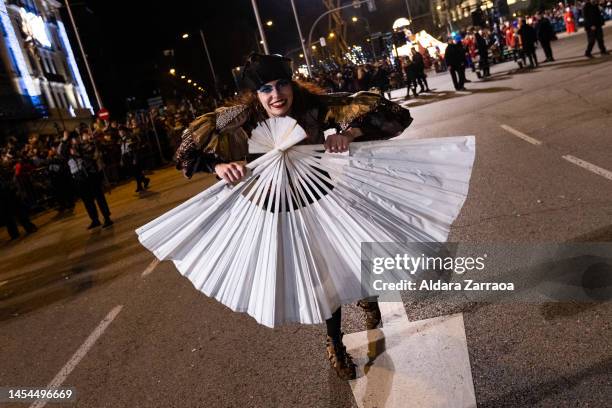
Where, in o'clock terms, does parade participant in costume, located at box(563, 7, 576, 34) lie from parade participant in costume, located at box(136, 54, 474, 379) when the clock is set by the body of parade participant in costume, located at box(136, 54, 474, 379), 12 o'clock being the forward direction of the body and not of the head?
parade participant in costume, located at box(563, 7, 576, 34) is roughly at 7 o'clock from parade participant in costume, located at box(136, 54, 474, 379).

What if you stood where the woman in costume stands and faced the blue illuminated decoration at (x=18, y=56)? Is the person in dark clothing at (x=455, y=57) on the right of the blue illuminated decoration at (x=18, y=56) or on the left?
right

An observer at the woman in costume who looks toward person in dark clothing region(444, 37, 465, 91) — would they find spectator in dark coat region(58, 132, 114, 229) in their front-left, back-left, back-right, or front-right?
front-left

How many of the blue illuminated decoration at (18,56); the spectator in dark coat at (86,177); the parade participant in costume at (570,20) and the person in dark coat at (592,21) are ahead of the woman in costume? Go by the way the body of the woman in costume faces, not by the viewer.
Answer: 0

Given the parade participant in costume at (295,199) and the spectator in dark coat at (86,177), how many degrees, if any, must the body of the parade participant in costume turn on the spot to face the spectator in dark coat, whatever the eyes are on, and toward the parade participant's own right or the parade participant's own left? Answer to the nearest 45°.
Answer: approximately 135° to the parade participant's own right

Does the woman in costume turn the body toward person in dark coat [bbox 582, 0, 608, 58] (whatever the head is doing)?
no

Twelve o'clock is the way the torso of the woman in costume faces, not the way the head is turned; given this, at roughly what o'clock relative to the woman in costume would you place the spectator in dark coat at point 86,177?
The spectator in dark coat is roughly at 5 o'clock from the woman in costume.

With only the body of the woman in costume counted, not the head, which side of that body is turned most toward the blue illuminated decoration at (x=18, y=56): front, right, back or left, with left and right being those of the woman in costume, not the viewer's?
back

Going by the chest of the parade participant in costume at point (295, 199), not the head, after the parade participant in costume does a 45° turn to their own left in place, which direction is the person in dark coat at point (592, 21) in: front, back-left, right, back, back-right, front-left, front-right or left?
left

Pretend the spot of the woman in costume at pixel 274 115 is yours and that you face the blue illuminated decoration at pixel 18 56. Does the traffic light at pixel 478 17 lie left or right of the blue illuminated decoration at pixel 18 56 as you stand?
right

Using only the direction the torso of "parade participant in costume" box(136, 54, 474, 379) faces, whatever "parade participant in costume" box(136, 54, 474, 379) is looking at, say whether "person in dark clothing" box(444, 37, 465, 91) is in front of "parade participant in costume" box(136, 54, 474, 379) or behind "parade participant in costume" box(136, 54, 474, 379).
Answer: behind

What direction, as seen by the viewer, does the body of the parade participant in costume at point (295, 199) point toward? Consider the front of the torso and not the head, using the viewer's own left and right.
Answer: facing the viewer
